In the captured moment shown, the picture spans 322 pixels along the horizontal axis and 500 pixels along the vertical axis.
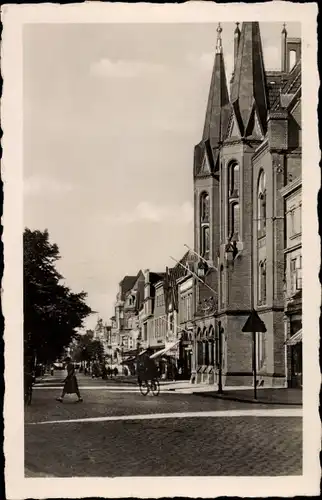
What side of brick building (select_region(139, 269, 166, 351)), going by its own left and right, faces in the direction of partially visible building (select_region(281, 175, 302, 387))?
left

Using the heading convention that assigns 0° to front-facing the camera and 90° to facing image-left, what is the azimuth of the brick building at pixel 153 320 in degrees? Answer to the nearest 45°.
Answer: approximately 45°

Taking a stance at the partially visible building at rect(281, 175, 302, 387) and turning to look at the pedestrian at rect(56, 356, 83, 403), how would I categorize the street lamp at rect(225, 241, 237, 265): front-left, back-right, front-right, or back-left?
front-right

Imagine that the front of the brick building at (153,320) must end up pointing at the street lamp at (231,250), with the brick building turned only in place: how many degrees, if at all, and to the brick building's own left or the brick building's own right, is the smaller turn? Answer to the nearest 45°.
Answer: approximately 135° to the brick building's own left

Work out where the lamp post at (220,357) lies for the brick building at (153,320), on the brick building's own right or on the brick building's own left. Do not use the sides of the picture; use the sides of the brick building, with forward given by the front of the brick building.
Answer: on the brick building's own left
